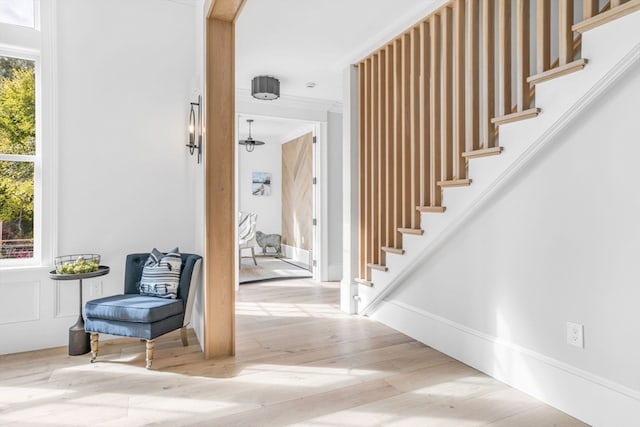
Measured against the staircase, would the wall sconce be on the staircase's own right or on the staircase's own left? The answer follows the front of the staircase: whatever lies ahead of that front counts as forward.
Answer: on the staircase's own left

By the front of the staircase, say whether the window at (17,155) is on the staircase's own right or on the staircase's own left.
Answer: on the staircase's own left

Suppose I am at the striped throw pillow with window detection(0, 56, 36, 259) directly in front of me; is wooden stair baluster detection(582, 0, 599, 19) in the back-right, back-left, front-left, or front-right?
back-left

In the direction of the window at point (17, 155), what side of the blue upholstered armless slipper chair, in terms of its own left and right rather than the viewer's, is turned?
right

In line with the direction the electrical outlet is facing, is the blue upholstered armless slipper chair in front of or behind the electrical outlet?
in front

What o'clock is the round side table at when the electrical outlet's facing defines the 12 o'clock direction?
The round side table is roughly at 1 o'clock from the electrical outlet.

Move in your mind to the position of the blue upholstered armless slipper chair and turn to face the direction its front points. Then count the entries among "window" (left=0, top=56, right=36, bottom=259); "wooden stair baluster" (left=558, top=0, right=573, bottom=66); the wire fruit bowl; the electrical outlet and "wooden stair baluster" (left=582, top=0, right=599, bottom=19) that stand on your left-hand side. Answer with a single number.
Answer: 3

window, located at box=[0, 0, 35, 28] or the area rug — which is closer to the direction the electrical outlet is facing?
the window

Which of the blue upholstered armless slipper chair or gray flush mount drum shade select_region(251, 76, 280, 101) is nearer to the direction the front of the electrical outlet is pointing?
the blue upholstered armless slipper chair

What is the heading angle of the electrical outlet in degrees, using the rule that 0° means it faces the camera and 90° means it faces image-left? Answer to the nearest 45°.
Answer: approximately 45°
